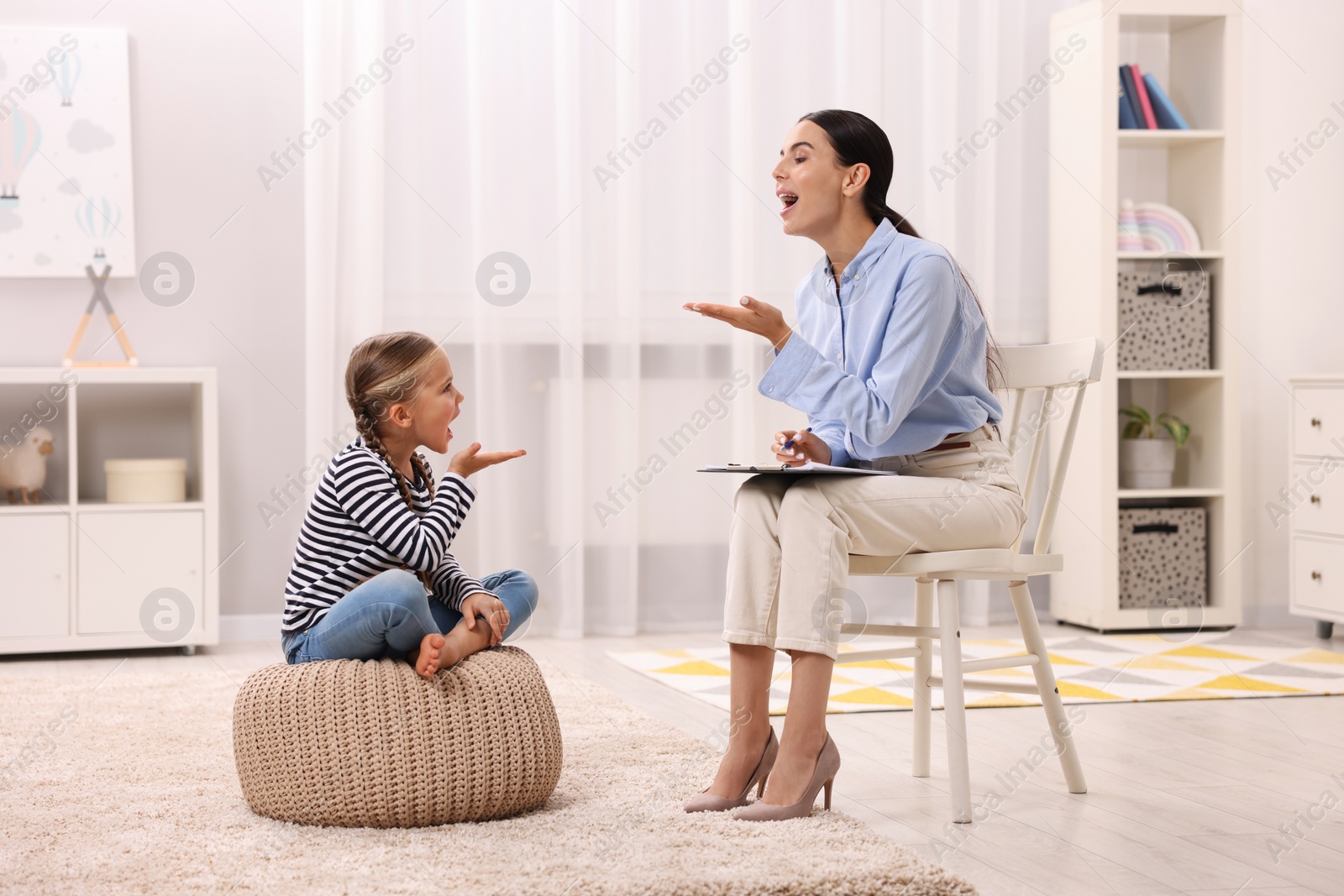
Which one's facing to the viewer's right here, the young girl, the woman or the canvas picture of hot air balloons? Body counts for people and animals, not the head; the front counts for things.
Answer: the young girl

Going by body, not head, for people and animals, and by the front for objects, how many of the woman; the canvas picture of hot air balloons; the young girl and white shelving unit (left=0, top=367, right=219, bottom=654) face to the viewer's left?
1

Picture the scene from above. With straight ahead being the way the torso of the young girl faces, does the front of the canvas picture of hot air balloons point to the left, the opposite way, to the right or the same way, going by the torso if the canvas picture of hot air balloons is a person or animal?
to the right

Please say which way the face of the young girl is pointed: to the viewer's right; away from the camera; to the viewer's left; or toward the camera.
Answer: to the viewer's right

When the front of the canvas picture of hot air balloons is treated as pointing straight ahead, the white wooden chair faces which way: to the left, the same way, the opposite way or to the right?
to the right

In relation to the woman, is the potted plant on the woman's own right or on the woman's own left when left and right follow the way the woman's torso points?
on the woman's own right

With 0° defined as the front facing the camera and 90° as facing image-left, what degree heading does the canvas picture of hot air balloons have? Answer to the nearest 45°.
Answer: approximately 0°

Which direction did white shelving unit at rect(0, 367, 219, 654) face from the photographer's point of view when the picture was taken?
facing the viewer

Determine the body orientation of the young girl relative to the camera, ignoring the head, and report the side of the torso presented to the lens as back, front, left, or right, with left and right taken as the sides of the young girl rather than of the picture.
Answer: right

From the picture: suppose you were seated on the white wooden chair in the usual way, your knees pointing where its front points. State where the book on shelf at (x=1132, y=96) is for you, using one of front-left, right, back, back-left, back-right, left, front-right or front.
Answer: back-right

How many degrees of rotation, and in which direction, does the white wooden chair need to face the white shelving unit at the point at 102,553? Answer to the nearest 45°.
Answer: approximately 45° to its right

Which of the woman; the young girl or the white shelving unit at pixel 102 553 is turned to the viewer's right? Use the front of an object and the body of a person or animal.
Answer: the young girl

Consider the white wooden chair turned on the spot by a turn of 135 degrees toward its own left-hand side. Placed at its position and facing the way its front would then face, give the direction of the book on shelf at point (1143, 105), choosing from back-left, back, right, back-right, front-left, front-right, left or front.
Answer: left

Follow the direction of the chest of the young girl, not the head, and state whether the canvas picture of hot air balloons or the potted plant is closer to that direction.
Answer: the potted plant

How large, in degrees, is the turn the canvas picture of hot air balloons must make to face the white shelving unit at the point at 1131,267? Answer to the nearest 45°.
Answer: approximately 90° to its left

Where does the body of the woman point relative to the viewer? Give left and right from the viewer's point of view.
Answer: facing to the left of the viewer

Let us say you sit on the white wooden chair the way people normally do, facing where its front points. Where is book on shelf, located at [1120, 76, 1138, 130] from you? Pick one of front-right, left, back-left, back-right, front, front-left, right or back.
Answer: back-right

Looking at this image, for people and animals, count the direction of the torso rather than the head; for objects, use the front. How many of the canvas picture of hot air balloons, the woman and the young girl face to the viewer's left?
1
